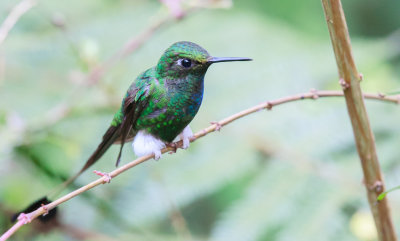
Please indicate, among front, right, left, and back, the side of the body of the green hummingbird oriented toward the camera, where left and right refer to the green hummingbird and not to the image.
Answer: right
